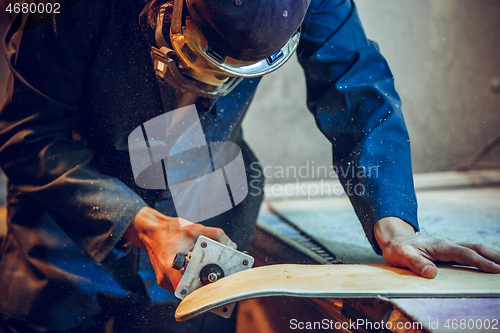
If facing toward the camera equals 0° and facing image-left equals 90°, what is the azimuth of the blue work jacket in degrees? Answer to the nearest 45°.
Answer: approximately 315°
